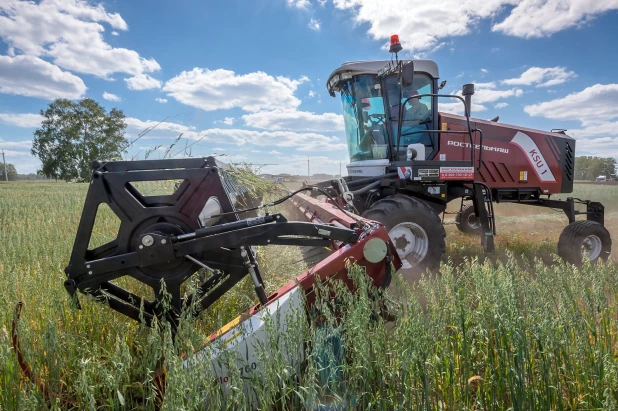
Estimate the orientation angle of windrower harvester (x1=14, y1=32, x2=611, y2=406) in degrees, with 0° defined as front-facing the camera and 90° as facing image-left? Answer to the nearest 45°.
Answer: approximately 45°

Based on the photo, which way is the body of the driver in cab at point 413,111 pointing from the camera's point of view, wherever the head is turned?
to the viewer's left
